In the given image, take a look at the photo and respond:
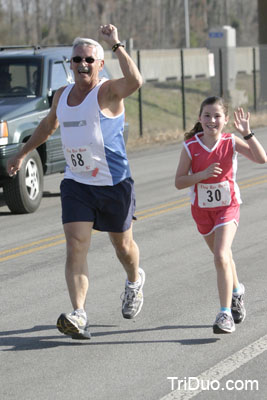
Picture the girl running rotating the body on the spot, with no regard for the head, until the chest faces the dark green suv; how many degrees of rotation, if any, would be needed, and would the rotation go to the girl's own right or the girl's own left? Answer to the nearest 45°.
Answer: approximately 135° to the girl's own right

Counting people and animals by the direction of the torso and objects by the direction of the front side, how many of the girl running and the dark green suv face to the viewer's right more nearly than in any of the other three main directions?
0

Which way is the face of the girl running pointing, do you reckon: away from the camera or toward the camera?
toward the camera

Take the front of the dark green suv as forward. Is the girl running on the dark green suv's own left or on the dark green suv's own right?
on the dark green suv's own left

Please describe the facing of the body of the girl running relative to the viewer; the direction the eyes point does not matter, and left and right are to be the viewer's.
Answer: facing the viewer
